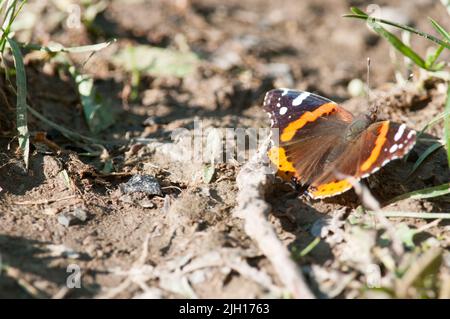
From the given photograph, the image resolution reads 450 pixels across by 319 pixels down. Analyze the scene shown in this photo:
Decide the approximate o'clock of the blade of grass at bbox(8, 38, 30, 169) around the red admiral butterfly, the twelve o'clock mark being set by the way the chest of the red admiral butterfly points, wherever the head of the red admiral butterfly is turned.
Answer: The blade of grass is roughly at 7 o'clock from the red admiral butterfly.

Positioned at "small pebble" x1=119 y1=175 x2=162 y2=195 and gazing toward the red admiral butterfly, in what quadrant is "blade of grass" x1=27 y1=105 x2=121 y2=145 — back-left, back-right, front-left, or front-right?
back-left

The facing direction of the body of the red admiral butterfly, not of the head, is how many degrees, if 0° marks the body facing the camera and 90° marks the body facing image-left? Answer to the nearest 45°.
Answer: approximately 225°

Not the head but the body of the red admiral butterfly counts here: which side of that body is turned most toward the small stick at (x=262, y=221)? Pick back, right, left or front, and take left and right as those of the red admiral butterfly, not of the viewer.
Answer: back

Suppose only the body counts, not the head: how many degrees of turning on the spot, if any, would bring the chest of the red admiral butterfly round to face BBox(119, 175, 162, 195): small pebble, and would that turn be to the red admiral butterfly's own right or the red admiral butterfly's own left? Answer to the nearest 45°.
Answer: approximately 135° to the red admiral butterfly's own left

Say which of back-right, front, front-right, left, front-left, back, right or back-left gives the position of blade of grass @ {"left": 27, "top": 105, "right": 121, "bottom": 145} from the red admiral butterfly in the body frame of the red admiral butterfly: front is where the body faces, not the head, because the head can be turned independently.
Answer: back-left

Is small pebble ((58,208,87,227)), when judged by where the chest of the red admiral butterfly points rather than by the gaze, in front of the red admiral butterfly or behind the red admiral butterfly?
behind

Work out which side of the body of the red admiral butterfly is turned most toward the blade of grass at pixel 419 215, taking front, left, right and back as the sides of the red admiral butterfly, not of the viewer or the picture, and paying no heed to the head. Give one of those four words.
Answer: right
